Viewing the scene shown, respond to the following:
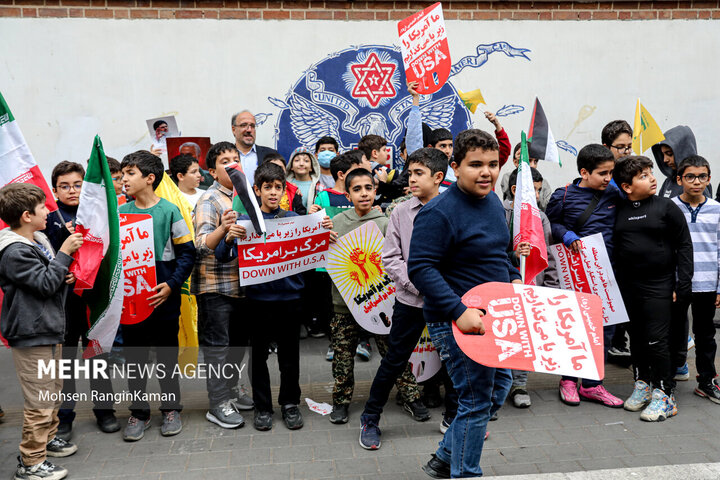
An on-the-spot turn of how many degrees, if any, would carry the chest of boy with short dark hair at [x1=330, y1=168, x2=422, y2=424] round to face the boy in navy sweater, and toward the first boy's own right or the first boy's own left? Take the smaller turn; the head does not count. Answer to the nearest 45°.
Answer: approximately 45° to the first boy's own left

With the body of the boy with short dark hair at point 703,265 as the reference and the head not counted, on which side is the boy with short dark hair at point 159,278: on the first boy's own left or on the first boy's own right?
on the first boy's own right

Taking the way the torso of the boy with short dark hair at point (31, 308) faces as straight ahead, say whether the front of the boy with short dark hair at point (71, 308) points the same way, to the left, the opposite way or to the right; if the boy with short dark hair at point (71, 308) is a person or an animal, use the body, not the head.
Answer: to the right

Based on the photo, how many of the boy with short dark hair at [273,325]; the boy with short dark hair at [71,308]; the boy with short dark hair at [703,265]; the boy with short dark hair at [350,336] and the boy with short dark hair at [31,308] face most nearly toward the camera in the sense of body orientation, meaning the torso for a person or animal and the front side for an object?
4

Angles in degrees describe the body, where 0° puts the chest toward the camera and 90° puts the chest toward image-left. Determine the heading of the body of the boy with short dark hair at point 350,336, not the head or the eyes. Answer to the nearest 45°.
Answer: approximately 0°

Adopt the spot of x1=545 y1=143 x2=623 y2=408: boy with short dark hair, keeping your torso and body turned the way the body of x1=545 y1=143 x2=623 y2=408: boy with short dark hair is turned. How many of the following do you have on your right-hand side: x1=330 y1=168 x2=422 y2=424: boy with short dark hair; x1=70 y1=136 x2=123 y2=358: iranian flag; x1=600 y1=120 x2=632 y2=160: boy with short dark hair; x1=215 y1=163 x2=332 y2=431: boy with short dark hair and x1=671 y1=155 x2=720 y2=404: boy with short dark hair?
3

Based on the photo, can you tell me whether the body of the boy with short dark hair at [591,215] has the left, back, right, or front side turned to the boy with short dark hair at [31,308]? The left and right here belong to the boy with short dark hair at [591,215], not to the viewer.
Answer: right

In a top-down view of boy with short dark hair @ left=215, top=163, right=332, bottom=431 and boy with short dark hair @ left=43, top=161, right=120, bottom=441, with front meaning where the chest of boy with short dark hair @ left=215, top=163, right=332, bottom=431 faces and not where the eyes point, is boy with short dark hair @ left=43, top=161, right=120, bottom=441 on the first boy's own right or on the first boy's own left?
on the first boy's own right
